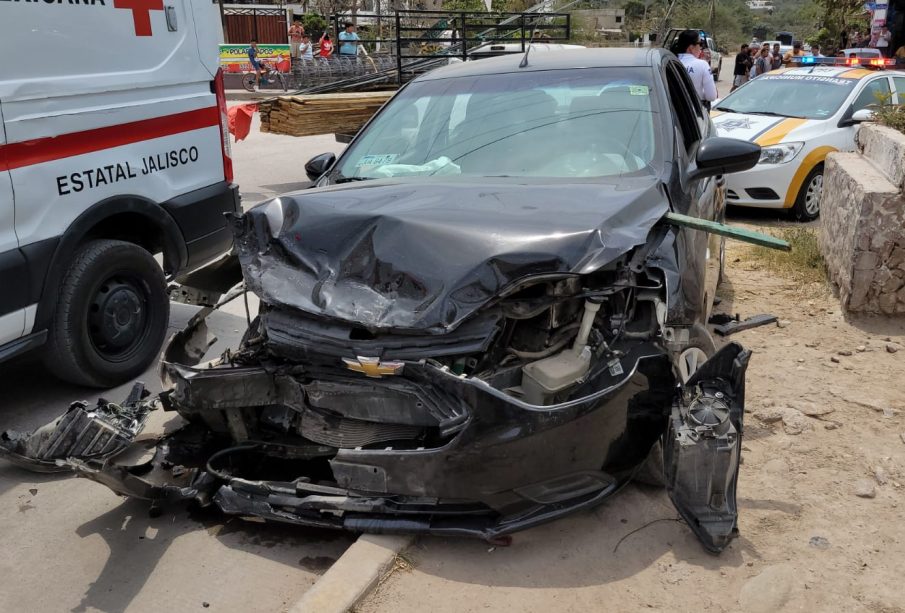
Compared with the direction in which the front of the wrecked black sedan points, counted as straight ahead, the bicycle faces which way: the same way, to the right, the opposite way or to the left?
to the left

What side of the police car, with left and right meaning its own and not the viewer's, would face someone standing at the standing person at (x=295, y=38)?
right

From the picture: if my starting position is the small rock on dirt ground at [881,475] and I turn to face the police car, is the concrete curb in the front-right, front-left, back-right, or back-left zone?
back-left

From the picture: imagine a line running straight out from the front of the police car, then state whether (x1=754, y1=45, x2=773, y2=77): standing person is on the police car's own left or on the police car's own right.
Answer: on the police car's own right

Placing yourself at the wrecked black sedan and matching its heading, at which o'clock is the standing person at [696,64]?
The standing person is roughly at 7 o'clock from the wrecked black sedan.

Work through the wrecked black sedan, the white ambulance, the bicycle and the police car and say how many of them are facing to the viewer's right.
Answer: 1

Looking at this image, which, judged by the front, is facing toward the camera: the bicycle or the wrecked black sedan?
the wrecked black sedan

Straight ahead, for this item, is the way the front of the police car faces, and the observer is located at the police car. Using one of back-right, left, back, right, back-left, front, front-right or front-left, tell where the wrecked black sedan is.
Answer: front-left

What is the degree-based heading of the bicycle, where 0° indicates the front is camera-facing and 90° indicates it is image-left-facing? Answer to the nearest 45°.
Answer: approximately 270°

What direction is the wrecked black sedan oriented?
toward the camera

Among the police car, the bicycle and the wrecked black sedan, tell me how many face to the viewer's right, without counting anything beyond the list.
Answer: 1
